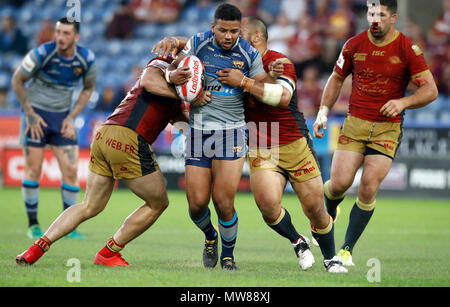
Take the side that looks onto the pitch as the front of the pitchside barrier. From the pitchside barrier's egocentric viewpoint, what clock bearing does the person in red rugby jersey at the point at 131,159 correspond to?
The person in red rugby jersey is roughly at 1 o'clock from the pitchside barrier.

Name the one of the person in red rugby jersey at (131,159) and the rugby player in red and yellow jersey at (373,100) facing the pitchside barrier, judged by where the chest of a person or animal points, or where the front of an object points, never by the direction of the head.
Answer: the person in red rugby jersey at (131,159)

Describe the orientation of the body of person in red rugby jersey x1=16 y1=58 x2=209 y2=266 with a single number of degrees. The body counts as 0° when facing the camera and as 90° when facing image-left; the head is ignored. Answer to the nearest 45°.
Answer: approximately 225°

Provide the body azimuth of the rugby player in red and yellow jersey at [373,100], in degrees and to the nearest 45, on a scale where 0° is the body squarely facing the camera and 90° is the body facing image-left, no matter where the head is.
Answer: approximately 0°

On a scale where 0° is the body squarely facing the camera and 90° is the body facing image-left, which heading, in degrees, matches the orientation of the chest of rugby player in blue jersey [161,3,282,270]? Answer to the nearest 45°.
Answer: approximately 0°

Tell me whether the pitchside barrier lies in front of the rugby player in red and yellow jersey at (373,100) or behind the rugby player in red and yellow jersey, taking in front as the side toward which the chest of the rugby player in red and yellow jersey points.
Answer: behind

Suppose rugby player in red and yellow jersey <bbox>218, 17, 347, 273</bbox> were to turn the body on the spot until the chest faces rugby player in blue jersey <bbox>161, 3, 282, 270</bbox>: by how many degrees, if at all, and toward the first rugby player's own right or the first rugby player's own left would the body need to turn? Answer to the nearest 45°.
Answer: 0° — they already face them

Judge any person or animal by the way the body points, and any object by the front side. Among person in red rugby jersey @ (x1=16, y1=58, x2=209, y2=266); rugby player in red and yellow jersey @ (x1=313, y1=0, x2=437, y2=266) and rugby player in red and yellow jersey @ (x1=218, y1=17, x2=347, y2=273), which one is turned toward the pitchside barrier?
person in red rugby jersey @ (x1=16, y1=58, x2=209, y2=266)

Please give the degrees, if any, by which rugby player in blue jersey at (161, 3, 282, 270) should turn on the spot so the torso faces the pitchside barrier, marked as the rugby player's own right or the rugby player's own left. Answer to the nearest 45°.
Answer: approximately 135° to the rugby player's own left

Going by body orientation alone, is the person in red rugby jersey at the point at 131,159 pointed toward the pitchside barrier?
yes

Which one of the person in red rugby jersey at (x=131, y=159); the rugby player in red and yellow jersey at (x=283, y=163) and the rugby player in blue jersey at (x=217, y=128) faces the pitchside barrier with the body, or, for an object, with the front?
the person in red rugby jersey at (x=131, y=159)
